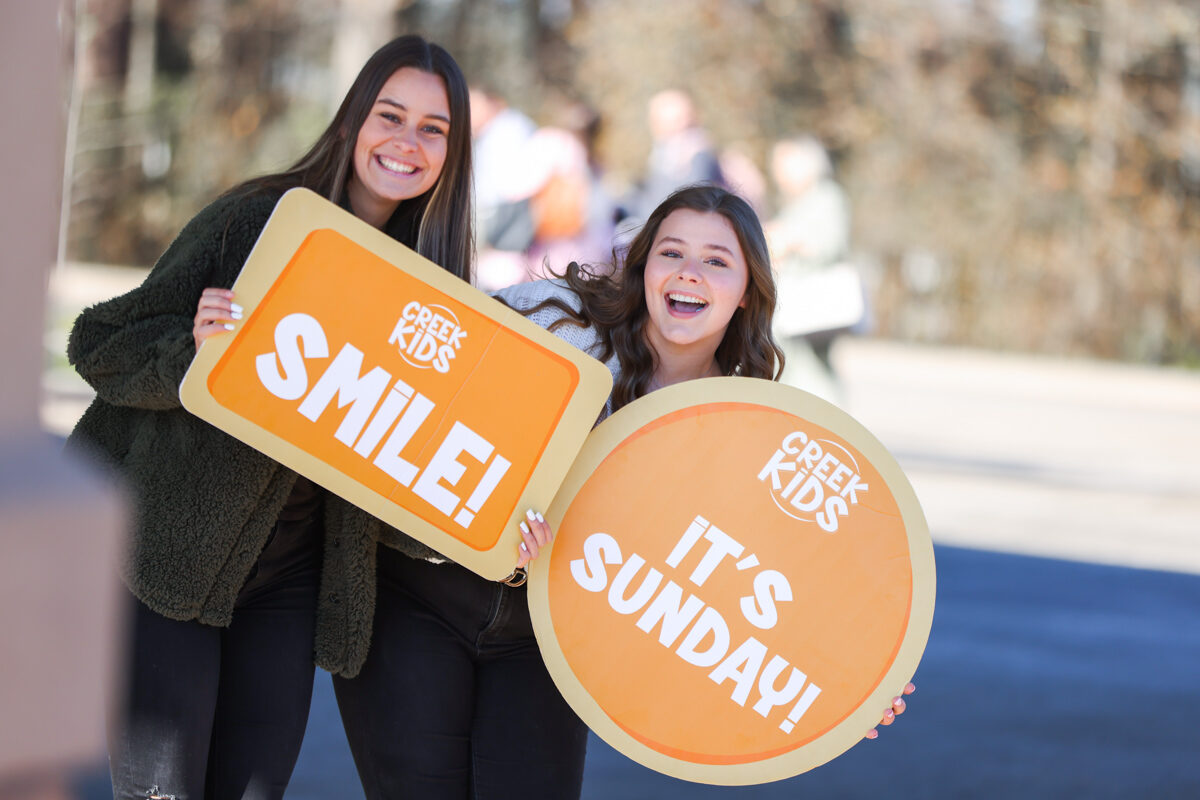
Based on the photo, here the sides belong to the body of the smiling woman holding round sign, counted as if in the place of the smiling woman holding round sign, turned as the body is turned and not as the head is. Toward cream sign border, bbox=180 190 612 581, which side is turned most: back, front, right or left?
right

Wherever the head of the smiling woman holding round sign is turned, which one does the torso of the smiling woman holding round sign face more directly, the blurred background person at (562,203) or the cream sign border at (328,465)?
the cream sign border

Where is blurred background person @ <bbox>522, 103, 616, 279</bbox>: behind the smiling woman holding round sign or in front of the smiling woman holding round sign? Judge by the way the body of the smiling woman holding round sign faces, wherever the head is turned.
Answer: behind

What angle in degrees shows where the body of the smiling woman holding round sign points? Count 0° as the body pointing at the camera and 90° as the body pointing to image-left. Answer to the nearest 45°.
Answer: approximately 0°

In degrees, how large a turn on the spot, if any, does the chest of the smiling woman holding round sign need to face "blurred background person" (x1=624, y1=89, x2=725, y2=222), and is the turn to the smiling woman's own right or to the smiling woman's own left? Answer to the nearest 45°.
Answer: approximately 180°

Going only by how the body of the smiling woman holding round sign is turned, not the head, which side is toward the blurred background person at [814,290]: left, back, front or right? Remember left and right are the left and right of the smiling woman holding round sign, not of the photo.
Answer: back

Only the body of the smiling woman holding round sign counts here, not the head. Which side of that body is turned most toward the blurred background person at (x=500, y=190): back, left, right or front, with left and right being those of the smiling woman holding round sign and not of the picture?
back

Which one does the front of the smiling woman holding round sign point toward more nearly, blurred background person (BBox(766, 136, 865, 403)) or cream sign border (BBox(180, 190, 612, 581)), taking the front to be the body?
the cream sign border
